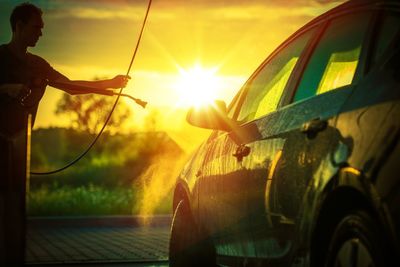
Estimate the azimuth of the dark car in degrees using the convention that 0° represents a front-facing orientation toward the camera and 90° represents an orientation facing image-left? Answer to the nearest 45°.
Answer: approximately 135°

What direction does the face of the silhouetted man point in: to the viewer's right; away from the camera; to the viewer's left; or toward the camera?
to the viewer's right
